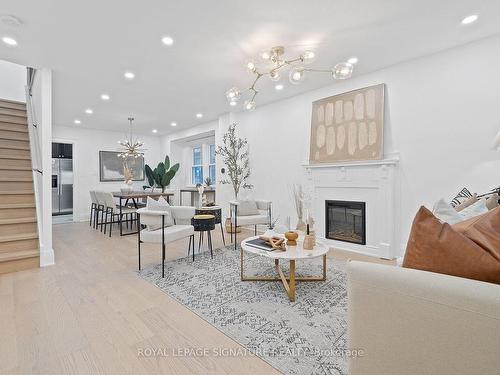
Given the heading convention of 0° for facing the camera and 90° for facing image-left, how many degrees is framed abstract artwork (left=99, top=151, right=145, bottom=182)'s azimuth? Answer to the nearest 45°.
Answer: approximately 0°

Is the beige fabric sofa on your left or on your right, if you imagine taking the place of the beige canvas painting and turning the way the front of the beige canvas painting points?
on your left

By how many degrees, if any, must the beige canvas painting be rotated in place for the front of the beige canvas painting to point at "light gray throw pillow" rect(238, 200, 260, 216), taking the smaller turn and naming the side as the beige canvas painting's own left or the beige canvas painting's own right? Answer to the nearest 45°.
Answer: approximately 45° to the beige canvas painting's own right

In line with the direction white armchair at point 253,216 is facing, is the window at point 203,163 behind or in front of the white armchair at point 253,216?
behind

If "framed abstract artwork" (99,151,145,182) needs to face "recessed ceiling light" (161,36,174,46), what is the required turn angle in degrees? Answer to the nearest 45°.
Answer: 0° — it already faces it

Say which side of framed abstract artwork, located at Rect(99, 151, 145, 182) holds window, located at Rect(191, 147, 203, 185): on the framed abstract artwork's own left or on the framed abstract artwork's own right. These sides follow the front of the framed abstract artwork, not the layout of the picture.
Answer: on the framed abstract artwork's own left

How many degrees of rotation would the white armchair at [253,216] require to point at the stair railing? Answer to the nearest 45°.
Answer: approximately 90° to its right

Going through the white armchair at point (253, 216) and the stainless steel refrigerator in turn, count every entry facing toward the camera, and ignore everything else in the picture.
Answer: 2
